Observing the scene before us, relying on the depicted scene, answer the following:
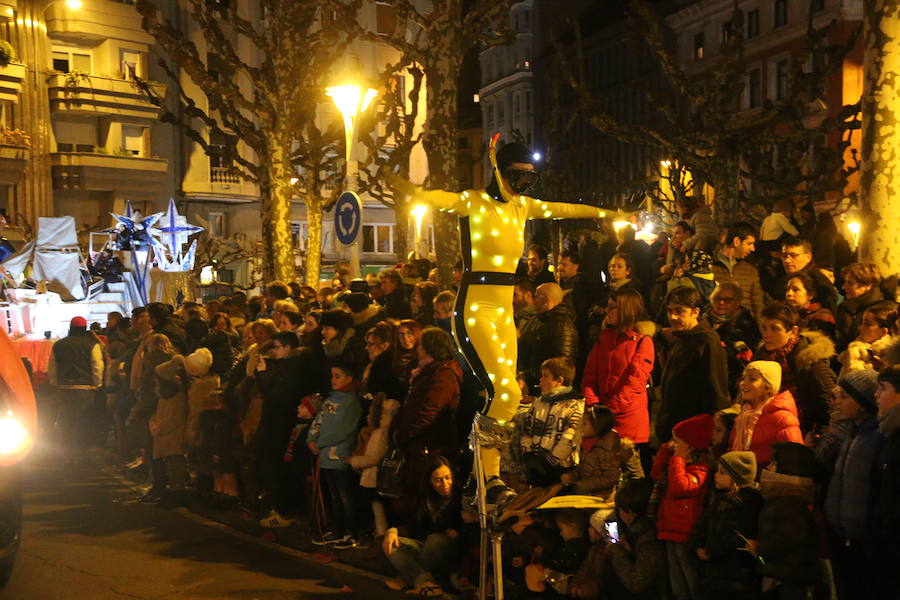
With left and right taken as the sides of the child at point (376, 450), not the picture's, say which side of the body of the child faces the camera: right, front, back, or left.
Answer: left

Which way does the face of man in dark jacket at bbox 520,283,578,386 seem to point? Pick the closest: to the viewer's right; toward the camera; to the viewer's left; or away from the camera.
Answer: to the viewer's left

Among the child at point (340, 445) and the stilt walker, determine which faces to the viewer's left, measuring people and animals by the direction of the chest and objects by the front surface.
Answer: the child

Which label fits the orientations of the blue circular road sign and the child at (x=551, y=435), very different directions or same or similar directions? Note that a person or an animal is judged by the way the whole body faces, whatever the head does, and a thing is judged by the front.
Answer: same or similar directions

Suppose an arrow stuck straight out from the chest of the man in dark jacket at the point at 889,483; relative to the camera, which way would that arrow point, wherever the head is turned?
to the viewer's left

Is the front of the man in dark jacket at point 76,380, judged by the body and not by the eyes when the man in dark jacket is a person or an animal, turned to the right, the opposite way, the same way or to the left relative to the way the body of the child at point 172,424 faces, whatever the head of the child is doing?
to the right

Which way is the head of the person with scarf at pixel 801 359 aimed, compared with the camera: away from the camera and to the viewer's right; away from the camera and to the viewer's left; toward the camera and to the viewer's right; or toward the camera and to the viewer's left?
toward the camera and to the viewer's left

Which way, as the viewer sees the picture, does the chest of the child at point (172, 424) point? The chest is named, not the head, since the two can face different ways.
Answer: to the viewer's left

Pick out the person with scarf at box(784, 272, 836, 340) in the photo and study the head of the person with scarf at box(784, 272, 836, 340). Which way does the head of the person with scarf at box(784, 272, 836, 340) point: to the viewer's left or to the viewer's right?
to the viewer's left

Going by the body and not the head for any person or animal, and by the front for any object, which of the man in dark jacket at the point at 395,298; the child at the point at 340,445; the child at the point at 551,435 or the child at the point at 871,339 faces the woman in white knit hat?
the child at the point at 871,339
